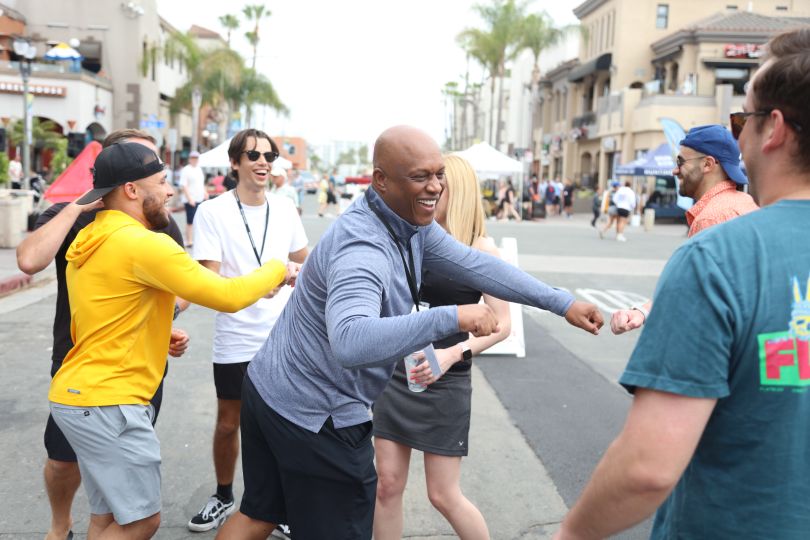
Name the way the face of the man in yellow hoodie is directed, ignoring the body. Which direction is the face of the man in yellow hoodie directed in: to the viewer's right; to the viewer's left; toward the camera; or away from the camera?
to the viewer's right

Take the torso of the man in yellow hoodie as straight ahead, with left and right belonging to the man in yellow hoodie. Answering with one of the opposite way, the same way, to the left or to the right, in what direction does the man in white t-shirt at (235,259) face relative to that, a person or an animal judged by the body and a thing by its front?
to the right

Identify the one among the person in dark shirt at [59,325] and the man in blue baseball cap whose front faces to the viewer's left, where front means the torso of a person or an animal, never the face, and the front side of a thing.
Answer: the man in blue baseball cap

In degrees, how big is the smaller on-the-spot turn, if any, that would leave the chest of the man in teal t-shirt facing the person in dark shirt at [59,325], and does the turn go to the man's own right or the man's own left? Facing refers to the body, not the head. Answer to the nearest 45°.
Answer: approximately 45° to the man's own left

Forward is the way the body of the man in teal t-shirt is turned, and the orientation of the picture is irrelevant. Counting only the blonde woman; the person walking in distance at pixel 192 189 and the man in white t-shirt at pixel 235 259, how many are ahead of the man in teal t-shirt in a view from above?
3

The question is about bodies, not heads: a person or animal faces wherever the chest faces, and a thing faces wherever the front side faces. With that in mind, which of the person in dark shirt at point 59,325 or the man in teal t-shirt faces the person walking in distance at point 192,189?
the man in teal t-shirt

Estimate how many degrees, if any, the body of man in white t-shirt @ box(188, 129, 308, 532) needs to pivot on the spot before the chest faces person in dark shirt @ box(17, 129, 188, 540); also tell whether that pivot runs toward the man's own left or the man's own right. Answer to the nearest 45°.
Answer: approximately 45° to the man's own right

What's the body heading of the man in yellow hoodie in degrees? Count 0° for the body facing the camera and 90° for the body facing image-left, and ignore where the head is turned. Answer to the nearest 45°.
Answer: approximately 270°

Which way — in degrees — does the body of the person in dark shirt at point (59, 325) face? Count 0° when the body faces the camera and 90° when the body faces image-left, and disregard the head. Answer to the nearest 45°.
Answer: approximately 315°

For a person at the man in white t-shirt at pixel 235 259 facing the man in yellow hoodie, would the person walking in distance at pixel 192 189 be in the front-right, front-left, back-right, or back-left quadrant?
back-right
